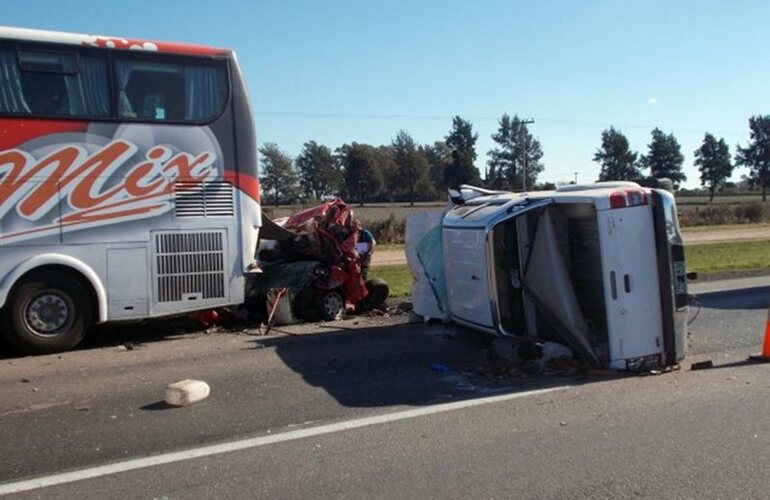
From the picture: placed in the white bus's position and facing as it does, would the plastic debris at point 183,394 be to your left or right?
on your left

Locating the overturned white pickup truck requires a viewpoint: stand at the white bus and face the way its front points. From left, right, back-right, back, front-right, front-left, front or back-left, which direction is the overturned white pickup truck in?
back-left

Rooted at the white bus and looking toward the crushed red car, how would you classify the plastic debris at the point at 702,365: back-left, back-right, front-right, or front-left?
front-right

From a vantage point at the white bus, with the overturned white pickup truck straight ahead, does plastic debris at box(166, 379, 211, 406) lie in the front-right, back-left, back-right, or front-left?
front-right

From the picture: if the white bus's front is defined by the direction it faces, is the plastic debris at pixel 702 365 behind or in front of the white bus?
behind

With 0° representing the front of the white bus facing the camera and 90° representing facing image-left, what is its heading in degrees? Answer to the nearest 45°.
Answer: approximately 90°

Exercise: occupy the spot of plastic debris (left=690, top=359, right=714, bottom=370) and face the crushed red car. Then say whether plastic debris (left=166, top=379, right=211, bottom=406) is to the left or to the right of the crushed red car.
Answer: left

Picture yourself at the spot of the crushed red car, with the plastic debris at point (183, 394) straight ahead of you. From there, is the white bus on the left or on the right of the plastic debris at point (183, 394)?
right
